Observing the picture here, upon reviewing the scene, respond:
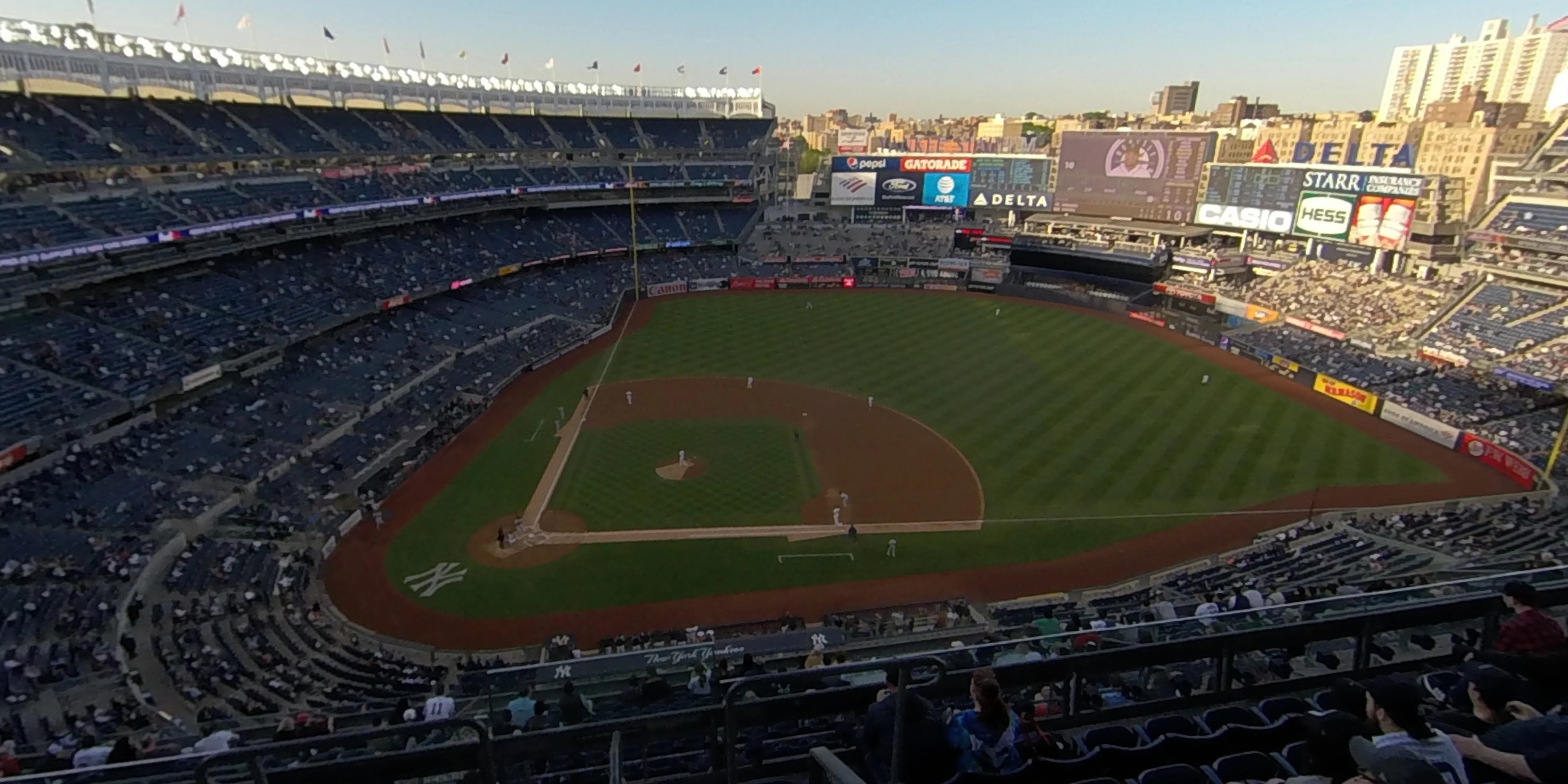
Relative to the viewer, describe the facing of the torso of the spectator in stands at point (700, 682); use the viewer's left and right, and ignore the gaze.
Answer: facing away from the viewer

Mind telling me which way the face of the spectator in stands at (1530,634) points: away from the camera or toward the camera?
away from the camera

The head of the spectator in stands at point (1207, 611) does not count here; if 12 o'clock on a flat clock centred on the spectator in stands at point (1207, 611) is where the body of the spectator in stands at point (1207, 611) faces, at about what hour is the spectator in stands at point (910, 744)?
the spectator in stands at point (910, 744) is roughly at 8 o'clock from the spectator in stands at point (1207, 611).

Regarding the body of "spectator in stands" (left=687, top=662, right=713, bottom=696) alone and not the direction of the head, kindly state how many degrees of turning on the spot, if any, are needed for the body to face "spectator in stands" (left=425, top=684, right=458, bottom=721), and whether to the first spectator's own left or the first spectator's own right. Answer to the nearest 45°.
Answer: approximately 90° to the first spectator's own left

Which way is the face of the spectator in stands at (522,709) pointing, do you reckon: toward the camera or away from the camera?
away from the camera

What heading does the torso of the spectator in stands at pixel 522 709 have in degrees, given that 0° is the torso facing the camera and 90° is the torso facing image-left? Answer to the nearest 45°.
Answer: approximately 180°

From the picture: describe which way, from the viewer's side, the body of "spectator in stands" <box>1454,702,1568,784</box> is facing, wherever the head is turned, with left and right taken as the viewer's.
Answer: facing to the left of the viewer

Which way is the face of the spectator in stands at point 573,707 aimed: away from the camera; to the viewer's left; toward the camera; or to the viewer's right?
away from the camera
